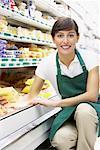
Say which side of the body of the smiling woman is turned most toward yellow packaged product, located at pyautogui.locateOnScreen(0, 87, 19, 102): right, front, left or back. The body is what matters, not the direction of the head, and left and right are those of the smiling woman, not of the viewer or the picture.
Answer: right

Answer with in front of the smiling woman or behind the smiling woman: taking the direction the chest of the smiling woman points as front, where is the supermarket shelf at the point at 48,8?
behind

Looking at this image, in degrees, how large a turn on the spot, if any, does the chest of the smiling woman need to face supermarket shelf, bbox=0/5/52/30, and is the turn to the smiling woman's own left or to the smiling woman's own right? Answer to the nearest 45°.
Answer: approximately 135° to the smiling woman's own right

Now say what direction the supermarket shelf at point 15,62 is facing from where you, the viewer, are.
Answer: facing the viewer and to the right of the viewer

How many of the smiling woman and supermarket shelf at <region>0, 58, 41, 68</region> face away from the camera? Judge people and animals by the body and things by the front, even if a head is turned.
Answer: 0

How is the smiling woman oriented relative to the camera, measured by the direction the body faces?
toward the camera
